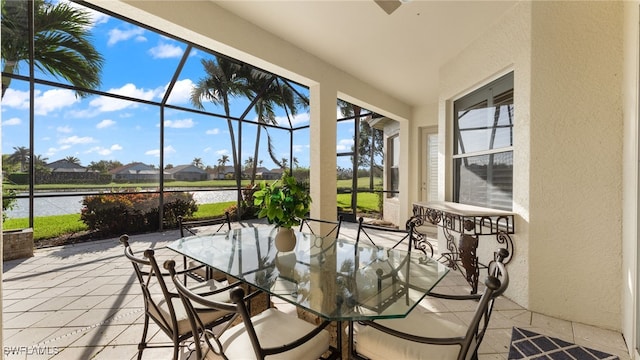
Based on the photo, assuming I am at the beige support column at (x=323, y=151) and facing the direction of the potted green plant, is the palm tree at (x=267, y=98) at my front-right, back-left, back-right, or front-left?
back-right

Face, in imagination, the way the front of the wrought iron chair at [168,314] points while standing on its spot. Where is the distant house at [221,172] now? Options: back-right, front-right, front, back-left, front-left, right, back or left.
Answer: front-left

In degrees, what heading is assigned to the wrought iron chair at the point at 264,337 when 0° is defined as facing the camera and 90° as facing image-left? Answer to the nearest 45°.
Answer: approximately 225°

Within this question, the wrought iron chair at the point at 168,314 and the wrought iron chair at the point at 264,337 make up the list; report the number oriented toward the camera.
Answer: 0

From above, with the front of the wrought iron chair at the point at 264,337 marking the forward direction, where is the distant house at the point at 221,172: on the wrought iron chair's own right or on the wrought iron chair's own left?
on the wrought iron chair's own left

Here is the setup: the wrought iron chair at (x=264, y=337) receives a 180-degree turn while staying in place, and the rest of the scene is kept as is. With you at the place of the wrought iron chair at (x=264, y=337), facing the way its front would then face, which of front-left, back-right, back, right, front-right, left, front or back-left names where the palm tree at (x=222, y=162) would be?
back-right

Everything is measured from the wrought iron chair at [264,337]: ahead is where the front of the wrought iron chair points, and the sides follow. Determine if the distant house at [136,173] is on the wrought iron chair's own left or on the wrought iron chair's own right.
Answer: on the wrought iron chair's own left

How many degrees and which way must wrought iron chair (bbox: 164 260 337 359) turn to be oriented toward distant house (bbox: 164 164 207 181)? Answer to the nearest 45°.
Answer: approximately 45° to its left

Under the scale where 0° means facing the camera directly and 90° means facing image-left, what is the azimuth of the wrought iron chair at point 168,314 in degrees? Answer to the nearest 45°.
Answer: approximately 225°

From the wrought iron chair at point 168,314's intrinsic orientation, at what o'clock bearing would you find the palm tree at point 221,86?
The palm tree is roughly at 11 o'clock from the wrought iron chair.

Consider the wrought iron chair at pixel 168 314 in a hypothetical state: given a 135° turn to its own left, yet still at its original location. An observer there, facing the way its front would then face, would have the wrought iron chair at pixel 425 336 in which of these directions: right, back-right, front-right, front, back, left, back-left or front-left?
back-left
